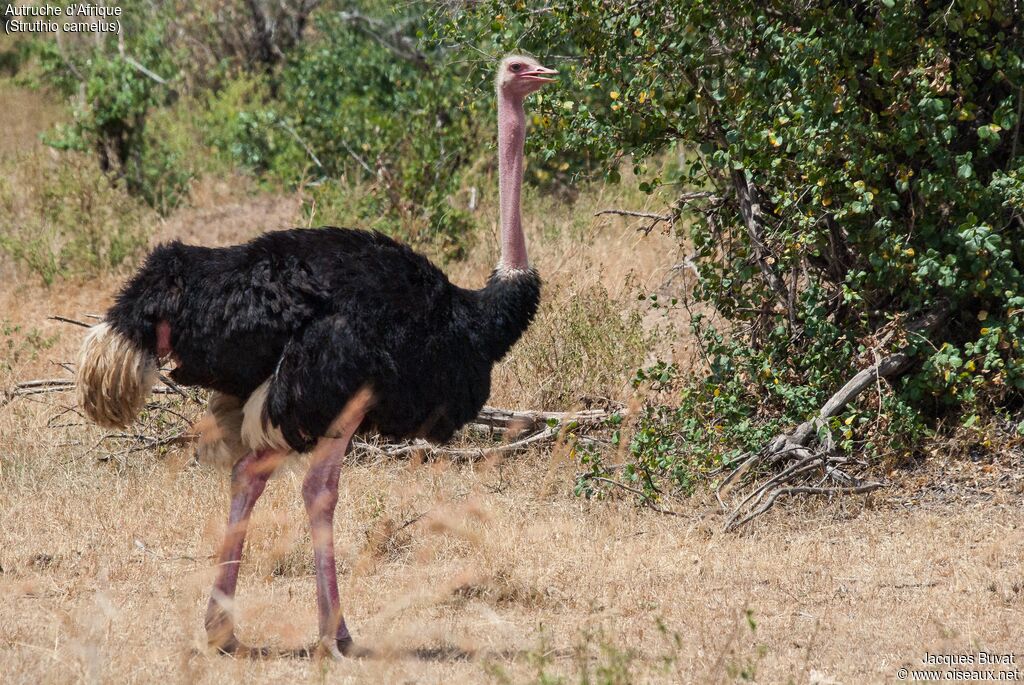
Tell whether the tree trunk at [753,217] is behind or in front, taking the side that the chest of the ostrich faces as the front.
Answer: in front

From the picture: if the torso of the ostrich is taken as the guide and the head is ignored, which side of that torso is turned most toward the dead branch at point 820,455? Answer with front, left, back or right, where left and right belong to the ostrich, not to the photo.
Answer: front

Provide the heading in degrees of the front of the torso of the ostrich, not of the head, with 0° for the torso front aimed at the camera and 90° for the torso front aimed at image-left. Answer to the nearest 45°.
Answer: approximately 270°
